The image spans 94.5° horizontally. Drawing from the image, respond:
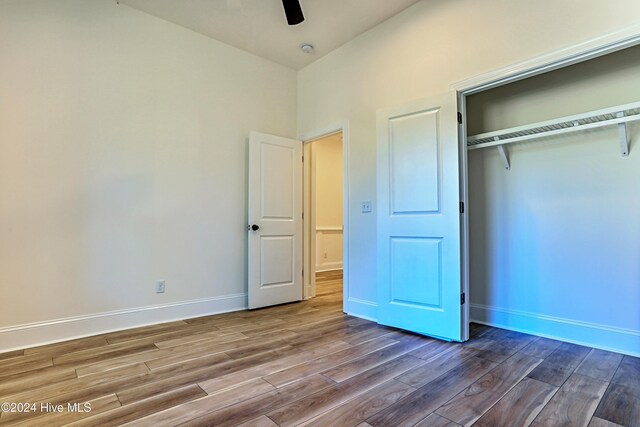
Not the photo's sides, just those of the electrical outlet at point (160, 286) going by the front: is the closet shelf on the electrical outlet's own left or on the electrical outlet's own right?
on the electrical outlet's own left

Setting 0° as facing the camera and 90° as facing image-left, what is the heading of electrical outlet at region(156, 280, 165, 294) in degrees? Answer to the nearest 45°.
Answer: approximately 0°
